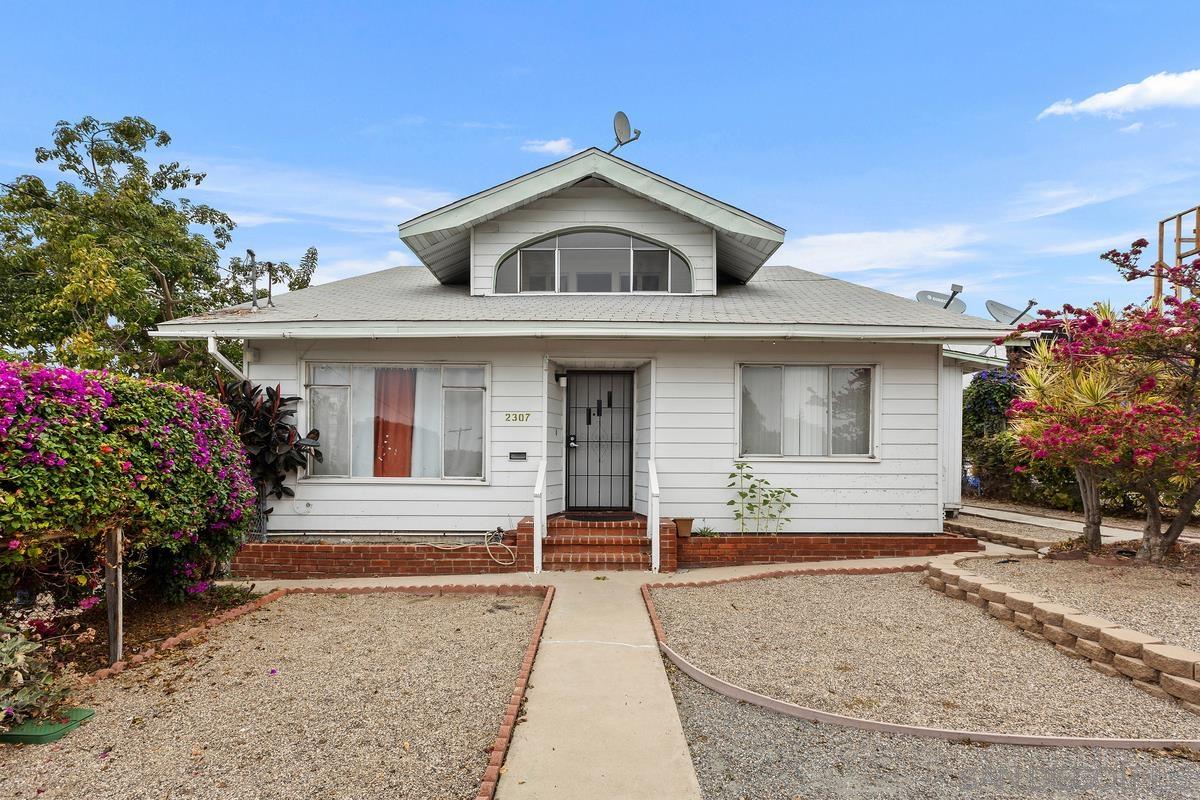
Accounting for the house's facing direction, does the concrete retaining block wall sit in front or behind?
in front

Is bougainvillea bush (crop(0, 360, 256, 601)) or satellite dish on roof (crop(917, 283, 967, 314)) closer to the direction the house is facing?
the bougainvillea bush

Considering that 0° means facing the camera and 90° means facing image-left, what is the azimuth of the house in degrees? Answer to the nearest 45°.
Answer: approximately 0°

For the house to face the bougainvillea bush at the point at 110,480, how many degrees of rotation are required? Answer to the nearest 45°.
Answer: approximately 45° to its right

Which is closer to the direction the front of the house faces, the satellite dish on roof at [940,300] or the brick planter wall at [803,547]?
the brick planter wall

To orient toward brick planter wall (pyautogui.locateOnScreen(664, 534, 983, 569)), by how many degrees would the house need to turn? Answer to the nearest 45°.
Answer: approximately 90° to its left

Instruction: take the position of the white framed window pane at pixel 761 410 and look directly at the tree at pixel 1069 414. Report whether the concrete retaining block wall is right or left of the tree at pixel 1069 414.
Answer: right
